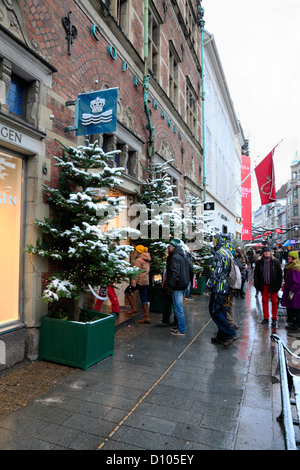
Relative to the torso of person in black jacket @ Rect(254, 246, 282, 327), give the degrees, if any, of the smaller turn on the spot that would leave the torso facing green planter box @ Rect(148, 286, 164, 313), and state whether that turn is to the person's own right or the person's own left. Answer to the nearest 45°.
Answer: approximately 90° to the person's own right

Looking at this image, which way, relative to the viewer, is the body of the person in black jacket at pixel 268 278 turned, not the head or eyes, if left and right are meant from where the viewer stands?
facing the viewer

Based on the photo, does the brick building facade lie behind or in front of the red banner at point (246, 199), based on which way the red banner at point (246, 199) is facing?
in front

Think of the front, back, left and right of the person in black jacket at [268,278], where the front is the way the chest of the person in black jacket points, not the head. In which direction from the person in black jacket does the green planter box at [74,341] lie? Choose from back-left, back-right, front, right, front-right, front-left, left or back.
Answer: front-right

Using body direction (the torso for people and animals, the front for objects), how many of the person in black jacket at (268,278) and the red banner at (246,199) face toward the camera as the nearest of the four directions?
2

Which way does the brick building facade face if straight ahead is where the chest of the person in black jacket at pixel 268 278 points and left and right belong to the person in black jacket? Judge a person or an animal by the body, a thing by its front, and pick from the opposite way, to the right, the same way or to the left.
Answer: to the left

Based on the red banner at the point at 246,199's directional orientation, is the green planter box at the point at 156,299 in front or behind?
in front

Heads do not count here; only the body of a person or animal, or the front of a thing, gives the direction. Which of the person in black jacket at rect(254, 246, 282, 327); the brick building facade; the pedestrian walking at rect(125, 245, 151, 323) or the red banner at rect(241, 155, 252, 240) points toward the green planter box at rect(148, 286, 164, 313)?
the red banner

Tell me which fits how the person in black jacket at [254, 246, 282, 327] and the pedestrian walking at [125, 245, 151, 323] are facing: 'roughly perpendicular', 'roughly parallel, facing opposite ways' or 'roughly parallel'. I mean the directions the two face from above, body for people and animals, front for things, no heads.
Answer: roughly perpendicular

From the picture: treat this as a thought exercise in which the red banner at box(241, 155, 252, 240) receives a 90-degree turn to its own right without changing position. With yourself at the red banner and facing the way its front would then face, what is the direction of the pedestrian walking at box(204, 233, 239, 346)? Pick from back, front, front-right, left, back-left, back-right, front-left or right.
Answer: left
